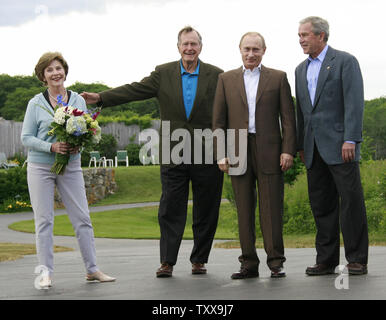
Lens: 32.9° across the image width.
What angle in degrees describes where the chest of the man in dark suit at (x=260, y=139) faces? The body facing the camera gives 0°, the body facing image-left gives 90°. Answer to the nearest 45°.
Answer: approximately 0°

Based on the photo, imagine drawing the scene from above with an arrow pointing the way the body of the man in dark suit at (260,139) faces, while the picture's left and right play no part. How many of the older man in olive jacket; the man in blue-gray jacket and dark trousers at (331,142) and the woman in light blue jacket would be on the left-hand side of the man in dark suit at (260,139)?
1

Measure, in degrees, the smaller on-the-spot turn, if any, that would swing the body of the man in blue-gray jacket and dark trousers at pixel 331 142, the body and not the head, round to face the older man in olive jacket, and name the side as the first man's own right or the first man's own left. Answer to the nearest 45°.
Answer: approximately 45° to the first man's own right

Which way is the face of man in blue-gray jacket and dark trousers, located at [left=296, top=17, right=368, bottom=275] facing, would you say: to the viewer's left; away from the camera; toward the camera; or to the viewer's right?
to the viewer's left

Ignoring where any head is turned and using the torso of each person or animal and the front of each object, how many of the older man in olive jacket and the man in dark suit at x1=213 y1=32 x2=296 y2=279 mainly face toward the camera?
2

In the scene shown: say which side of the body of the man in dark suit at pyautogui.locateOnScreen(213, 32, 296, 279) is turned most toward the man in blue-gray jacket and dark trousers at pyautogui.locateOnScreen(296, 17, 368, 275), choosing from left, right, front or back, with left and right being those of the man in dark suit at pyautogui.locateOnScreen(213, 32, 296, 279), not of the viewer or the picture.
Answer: left

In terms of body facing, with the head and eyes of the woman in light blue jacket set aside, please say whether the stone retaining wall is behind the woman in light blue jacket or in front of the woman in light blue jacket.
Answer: behind

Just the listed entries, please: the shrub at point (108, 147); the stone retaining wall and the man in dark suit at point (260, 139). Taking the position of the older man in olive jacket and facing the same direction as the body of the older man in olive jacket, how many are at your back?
2

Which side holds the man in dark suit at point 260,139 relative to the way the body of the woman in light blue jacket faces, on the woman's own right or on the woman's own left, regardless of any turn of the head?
on the woman's own left

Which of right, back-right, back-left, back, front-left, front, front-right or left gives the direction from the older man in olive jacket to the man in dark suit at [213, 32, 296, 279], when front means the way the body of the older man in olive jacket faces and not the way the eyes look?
front-left

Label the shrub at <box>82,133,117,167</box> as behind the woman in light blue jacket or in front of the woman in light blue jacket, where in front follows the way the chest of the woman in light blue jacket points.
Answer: behind

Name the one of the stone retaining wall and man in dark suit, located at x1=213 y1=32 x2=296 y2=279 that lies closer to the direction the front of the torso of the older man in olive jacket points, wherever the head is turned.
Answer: the man in dark suit

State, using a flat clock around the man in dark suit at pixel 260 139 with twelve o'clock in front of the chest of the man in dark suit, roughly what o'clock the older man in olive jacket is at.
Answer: The older man in olive jacket is roughly at 4 o'clock from the man in dark suit.
